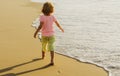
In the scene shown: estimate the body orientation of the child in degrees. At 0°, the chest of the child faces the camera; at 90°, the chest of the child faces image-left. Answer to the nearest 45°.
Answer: approximately 180°
